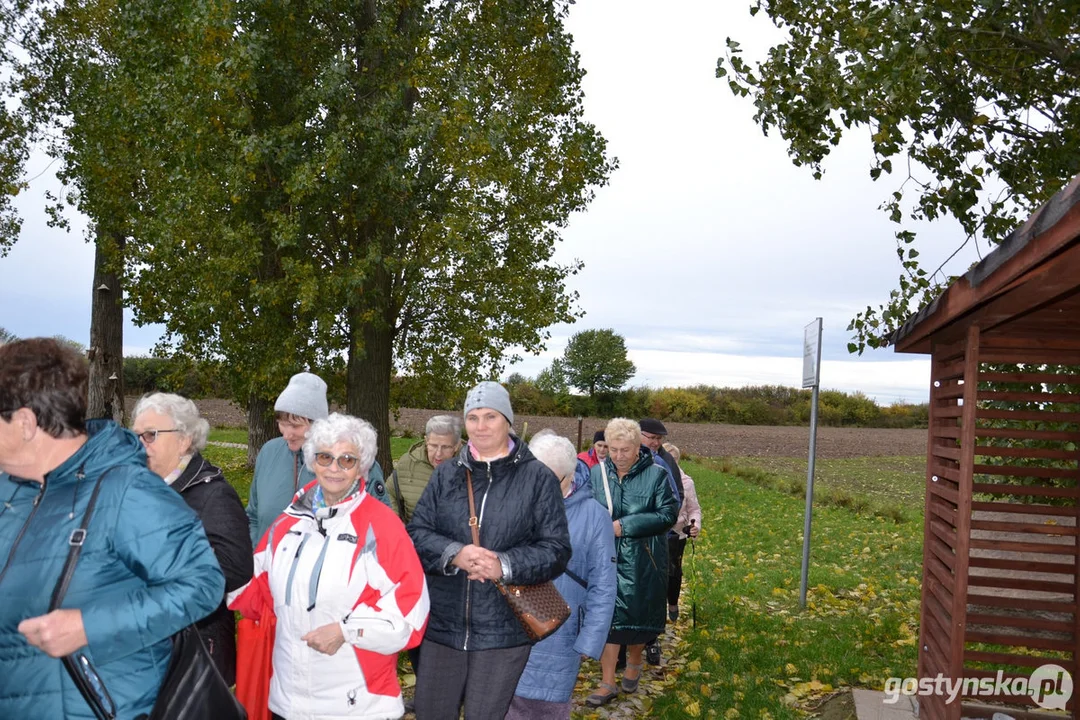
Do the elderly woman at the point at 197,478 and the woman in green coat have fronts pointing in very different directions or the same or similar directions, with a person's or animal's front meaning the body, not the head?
same or similar directions

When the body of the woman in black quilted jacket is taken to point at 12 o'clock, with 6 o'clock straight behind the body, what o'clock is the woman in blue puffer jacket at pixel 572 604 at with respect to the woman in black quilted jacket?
The woman in blue puffer jacket is roughly at 7 o'clock from the woman in black quilted jacket.

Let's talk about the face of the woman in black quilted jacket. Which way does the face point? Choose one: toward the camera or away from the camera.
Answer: toward the camera

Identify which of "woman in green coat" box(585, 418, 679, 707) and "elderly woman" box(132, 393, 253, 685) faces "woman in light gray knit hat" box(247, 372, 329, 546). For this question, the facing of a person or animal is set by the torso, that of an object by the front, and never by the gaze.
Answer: the woman in green coat

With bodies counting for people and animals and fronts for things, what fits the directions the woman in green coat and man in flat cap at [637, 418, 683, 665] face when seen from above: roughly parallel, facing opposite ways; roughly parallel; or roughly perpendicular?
roughly parallel

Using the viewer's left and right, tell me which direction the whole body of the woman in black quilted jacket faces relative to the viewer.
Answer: facing the viewer
